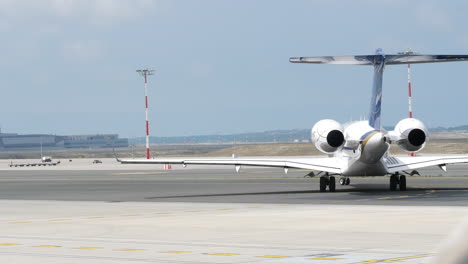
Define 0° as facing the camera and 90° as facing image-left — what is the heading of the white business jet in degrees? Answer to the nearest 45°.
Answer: approximately 180°
